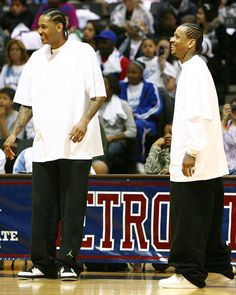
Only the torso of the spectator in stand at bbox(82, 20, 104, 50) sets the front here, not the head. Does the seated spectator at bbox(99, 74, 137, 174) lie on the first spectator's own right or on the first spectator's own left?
on the first spectator's own left

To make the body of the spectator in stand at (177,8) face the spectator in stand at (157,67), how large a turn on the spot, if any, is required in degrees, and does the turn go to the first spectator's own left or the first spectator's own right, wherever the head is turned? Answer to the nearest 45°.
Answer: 0° — they already face them

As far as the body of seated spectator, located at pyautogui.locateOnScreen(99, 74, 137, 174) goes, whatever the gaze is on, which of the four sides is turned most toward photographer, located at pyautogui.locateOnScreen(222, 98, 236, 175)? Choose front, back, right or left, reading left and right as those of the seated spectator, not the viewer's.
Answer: left

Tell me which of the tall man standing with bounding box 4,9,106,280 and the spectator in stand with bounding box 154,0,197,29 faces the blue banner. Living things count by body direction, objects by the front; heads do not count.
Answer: the spectator in stand

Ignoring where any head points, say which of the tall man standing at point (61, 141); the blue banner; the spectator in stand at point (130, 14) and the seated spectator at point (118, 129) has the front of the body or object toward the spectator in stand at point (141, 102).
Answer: the spectator in stand at point (130, 14)

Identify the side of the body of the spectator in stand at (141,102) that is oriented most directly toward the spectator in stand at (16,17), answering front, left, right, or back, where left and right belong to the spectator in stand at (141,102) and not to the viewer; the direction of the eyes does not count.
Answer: right

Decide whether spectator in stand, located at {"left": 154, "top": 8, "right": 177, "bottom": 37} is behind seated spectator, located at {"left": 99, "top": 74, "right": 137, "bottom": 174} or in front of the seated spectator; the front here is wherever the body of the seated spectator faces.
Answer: behind

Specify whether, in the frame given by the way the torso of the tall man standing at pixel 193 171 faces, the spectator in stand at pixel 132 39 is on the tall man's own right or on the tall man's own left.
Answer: on the tall man's own right
